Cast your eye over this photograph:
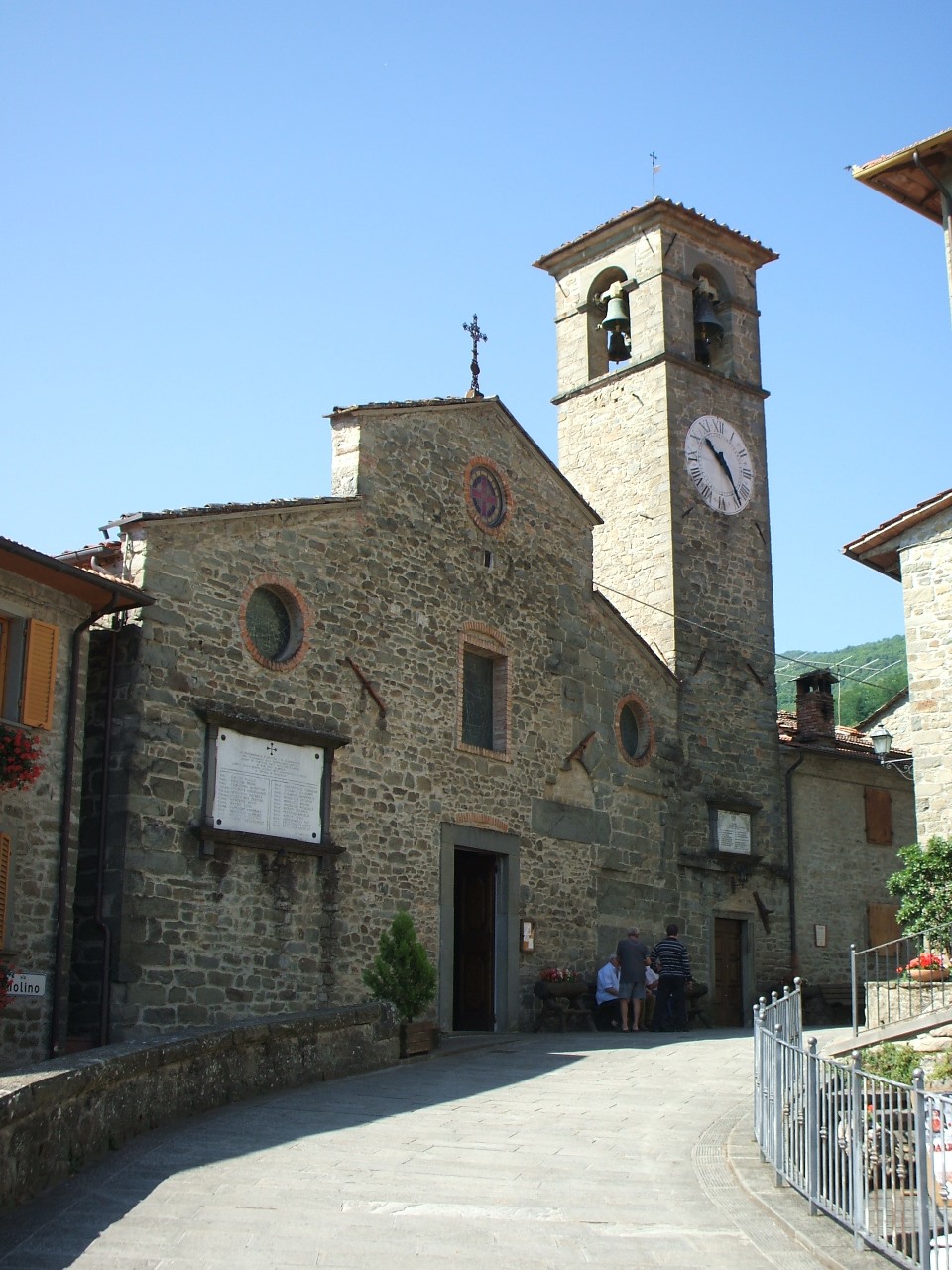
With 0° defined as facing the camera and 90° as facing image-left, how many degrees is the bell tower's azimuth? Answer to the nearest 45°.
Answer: approximately 315°

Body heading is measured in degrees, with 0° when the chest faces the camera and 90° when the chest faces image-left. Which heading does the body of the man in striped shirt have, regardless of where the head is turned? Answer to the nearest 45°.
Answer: approximately 180°

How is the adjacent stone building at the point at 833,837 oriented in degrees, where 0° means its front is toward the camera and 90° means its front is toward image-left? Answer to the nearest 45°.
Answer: approximately 315°

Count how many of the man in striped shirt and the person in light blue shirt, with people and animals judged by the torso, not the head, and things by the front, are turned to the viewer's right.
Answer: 1

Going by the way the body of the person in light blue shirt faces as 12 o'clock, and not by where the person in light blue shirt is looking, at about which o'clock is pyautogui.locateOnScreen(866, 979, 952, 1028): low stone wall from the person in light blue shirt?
The low stone wall is roughly at 2 o'clock from the person in light blue shirt.

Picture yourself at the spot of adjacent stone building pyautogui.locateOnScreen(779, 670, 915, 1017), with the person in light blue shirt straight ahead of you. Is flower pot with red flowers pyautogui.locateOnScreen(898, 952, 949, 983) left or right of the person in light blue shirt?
left

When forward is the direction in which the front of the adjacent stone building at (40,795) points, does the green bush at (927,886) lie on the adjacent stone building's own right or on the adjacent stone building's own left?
on the adjacent stone building's own left

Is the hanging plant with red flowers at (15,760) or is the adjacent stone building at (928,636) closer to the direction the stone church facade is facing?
the adjacent stone building

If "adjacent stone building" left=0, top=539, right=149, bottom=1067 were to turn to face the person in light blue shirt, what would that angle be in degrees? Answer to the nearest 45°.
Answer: approximately 90° to its left

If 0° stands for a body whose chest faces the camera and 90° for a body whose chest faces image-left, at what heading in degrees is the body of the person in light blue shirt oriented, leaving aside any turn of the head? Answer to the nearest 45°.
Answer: approximately 270°
